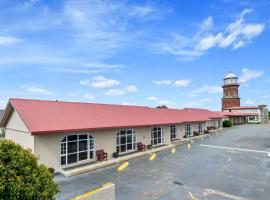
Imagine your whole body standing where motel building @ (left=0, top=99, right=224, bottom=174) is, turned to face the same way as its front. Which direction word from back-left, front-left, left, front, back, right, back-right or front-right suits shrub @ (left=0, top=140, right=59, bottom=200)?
front-right

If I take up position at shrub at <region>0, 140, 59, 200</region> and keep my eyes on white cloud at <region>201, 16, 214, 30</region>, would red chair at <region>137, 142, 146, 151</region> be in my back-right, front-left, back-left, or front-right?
front-left

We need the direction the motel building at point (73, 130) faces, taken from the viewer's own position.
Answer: facing the viewer and to the right of the viewer
